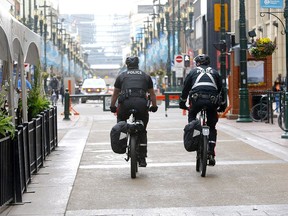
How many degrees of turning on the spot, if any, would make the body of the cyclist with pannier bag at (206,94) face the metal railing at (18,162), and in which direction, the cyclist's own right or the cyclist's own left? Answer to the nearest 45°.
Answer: approximately 135° to the cyclist's own left

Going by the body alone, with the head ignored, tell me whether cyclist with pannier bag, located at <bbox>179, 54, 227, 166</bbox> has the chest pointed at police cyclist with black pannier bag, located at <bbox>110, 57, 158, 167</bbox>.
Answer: no

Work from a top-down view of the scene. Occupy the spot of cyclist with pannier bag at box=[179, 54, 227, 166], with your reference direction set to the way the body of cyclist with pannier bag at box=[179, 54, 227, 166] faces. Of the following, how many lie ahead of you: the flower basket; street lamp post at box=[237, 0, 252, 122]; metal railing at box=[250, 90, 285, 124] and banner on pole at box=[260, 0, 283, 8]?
4

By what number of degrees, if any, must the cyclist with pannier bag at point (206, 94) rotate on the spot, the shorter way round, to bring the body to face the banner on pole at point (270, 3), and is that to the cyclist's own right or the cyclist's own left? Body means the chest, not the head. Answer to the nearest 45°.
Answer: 0° — they already face it

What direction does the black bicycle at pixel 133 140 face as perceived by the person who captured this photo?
facing away from the viewer

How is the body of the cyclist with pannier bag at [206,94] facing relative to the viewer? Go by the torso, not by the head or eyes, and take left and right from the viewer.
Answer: facing away from the viewer

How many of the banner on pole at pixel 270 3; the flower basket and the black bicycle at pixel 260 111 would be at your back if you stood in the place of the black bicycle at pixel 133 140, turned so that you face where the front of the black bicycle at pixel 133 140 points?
0

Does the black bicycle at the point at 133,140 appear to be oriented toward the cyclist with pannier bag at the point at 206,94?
no

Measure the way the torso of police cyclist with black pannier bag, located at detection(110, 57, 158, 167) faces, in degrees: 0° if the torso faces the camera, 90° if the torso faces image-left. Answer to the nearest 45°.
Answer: approximately 180°

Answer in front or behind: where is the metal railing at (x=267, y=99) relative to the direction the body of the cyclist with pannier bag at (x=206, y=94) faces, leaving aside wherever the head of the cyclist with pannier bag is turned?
in front

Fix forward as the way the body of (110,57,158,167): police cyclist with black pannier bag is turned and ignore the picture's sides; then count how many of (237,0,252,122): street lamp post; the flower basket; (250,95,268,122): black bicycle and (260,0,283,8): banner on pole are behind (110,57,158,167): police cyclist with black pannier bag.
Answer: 0

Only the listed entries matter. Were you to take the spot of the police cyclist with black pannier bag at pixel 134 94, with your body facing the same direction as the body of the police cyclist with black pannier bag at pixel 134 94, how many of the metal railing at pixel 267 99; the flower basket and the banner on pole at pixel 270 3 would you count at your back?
0

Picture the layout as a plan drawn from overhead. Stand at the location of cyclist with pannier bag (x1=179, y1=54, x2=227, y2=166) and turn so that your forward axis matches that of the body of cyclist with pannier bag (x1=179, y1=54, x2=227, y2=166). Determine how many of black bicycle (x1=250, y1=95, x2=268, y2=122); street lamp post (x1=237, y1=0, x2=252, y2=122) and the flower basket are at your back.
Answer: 0

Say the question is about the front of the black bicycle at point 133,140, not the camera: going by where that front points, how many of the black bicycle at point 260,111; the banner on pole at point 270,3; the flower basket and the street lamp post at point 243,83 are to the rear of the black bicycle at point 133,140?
0

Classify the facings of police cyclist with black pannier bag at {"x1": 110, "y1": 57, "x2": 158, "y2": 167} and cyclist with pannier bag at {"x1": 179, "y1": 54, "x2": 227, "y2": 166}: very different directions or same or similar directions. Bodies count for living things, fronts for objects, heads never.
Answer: same or similar directions

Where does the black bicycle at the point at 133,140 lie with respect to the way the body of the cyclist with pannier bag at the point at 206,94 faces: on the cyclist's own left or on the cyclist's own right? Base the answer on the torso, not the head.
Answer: on the cyclist's own left

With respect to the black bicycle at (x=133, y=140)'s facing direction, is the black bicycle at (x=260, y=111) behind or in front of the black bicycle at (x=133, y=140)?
in front

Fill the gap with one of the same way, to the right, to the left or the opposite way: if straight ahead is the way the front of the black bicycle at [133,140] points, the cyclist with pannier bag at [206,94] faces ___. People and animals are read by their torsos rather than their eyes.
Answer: the same way
